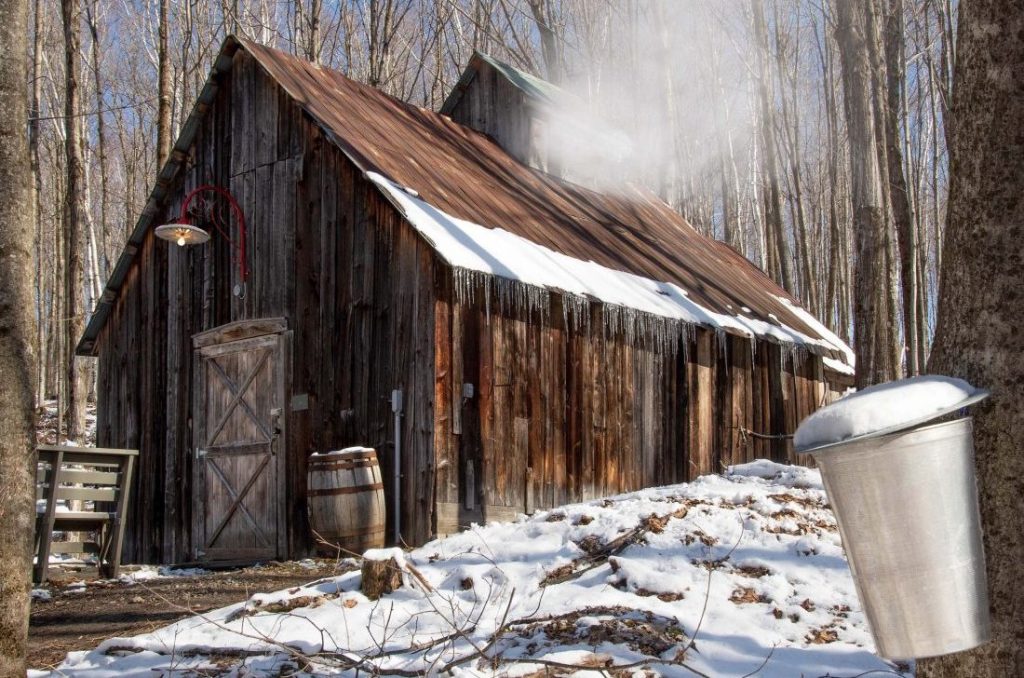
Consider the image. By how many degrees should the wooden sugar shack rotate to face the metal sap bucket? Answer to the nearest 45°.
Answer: approximately 45° to its left

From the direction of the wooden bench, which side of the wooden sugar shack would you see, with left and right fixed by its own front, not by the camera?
front

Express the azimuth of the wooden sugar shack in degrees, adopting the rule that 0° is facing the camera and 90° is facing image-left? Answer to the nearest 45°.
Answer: approximately 45°

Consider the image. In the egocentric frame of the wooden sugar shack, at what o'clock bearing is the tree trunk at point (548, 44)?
The tree trunk is roughly at 5 o'clock from the wooden sugar shack.

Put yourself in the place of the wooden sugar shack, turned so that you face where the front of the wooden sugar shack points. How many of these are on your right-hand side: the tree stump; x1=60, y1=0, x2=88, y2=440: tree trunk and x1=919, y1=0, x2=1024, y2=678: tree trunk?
1

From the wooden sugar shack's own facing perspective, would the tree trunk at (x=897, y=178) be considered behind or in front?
behind

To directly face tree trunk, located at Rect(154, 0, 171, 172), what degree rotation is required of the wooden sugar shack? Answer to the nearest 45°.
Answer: approximately 90° to its right

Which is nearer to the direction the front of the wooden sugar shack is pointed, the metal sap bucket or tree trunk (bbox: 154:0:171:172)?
the metal sap bucket

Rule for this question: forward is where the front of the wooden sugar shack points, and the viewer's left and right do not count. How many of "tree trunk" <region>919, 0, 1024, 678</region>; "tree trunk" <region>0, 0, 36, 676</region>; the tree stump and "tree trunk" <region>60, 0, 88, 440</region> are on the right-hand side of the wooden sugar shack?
1

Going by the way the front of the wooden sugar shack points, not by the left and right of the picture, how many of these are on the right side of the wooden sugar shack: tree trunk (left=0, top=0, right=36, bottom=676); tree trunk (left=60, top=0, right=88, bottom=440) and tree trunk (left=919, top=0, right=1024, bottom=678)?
1

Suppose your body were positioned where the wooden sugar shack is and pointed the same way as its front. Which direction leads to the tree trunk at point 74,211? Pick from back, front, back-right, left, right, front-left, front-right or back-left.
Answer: right

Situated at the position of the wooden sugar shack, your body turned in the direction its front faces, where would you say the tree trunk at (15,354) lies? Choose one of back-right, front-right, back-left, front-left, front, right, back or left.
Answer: front-left

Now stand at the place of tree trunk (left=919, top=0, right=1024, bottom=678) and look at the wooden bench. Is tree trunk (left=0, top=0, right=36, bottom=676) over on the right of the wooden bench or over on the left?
left

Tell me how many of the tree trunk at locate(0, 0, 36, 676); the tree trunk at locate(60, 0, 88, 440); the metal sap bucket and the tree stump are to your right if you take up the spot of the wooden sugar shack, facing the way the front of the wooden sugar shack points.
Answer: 1

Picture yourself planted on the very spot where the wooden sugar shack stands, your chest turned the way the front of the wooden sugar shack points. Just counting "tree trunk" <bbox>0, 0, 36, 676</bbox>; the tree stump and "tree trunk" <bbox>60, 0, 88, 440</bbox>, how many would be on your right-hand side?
1
